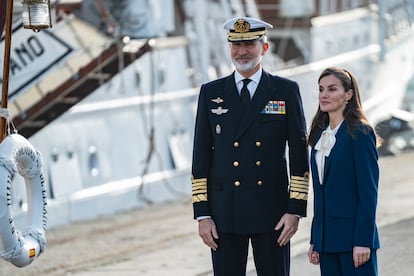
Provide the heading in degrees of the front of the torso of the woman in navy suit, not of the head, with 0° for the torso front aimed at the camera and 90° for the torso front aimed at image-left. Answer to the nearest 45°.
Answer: approximately 45°

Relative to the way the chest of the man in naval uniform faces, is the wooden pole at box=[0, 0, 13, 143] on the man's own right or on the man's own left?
on the man's own right

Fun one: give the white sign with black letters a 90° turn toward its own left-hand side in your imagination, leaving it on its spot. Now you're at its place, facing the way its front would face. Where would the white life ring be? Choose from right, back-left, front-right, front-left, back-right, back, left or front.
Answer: right

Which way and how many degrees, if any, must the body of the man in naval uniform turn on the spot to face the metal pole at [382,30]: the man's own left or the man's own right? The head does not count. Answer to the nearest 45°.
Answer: approximately 180°

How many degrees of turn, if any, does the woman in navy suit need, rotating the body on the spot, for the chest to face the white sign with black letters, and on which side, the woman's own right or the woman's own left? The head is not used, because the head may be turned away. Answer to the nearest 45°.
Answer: approximately 90° to the woman's own right

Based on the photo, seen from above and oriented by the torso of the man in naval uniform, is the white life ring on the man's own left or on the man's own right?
on the man's own right

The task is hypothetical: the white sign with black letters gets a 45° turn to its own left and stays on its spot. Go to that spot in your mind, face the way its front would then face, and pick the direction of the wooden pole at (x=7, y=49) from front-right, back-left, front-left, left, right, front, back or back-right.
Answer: front-right

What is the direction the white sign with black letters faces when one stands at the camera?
facing the viewer

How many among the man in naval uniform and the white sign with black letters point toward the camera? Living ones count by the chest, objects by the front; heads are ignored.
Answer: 2
